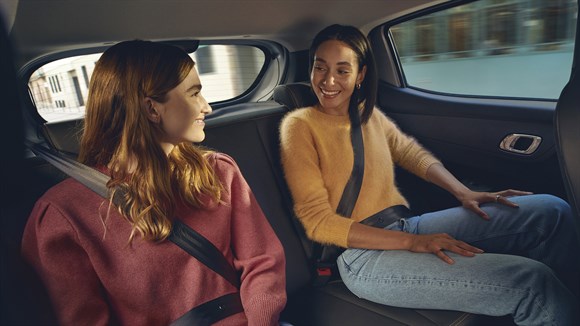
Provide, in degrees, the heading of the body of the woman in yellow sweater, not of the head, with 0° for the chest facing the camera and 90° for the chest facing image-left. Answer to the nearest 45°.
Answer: approximately 315°
